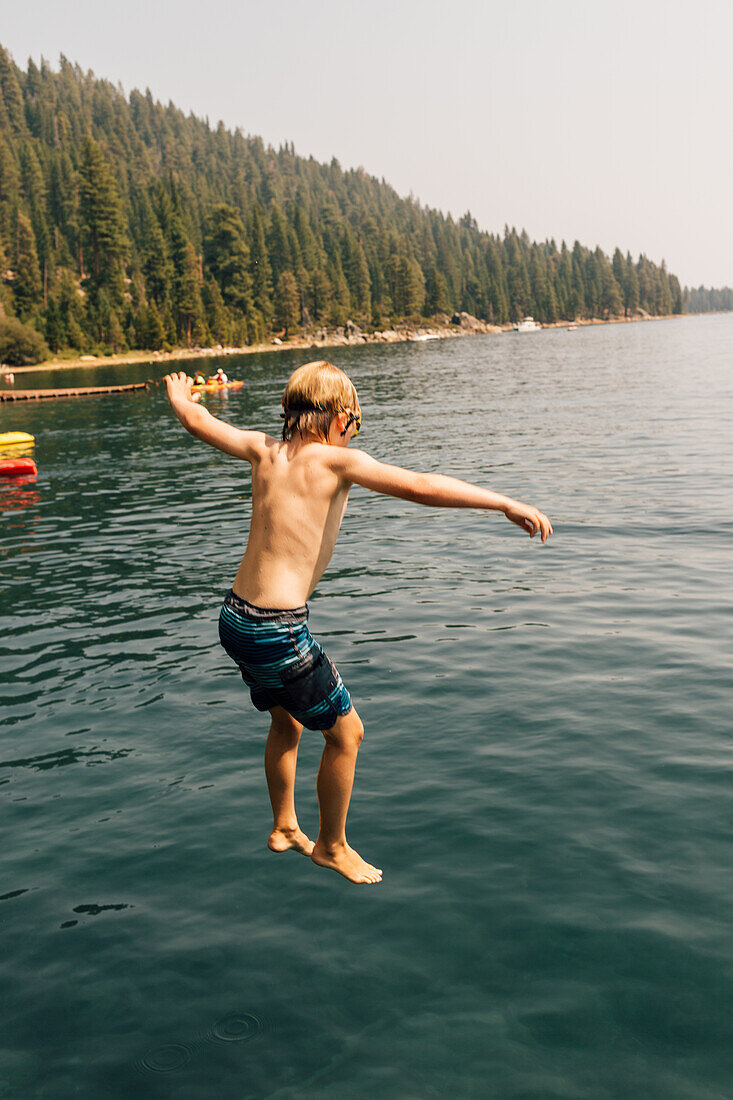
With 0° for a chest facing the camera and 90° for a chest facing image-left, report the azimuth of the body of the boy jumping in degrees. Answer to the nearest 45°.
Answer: approximately 225°

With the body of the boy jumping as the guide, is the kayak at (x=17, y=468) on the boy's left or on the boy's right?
on the boy's left

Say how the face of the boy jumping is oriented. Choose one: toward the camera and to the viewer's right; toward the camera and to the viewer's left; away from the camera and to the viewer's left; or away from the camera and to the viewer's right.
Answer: away from the camera and to the viewer's right

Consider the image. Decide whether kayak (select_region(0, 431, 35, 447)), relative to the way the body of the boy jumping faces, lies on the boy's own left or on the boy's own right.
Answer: on the boy's own left
